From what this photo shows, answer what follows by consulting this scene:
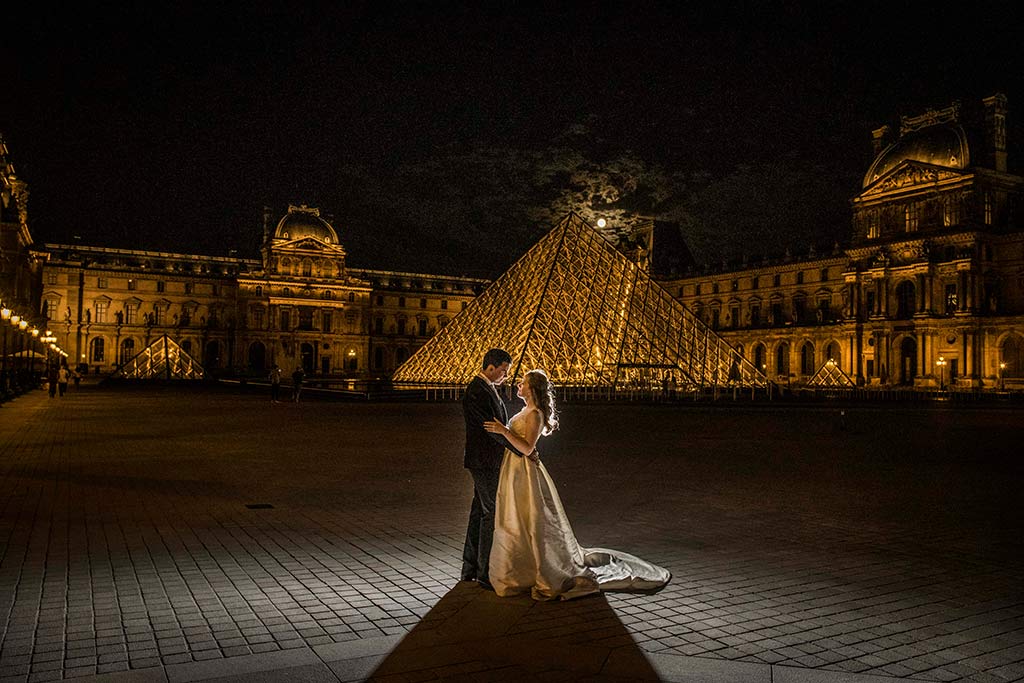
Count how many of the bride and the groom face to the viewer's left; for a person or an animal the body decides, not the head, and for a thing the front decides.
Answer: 1

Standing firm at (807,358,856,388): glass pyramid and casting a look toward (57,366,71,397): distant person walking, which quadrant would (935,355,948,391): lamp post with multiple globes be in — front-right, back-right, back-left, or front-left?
back-left

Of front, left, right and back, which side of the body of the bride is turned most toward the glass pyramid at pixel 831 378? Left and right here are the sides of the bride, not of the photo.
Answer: right

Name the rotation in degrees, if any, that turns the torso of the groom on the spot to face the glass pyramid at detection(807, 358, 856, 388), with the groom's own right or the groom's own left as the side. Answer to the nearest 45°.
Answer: approximately 45° to the groom's own left

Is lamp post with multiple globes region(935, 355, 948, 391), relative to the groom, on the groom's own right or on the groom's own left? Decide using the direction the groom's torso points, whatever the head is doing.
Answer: on the groom's own left

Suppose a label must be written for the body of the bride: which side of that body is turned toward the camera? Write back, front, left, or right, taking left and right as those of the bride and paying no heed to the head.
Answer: left

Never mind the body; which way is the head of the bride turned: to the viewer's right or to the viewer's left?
to the viewer's left

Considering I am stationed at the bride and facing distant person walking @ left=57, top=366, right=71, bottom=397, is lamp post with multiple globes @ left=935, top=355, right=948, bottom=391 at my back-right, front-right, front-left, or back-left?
front-right

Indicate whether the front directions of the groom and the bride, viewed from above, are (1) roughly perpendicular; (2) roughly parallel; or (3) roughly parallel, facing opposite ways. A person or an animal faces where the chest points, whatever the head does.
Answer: roughly parallel, facing opposite ways

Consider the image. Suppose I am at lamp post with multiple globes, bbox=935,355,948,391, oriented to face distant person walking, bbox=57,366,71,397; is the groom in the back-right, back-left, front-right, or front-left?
front-left

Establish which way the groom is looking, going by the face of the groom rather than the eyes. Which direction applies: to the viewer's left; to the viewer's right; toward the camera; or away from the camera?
to the viewer's right

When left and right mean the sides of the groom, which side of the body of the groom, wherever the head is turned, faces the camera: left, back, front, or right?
right

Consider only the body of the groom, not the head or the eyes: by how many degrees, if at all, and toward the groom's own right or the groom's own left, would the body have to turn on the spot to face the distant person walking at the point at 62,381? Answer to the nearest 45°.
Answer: approximately 135° to the groom's own left
